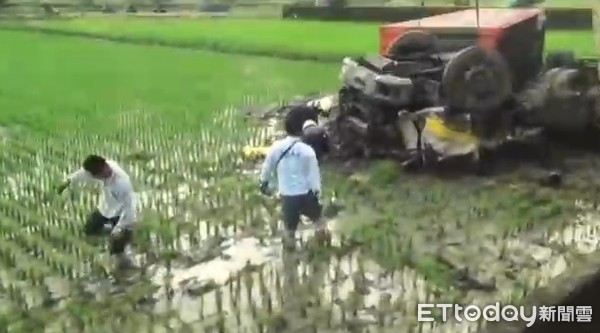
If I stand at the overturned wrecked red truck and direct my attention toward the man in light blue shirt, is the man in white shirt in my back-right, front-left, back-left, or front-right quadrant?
front-right

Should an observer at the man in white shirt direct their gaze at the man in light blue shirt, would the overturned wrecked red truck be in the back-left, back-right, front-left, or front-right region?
front-left

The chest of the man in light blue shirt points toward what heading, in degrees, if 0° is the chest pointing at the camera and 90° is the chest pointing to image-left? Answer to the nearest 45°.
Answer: approximately 180°

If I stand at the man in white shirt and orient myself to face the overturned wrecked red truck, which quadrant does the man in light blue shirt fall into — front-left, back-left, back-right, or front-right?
front-right

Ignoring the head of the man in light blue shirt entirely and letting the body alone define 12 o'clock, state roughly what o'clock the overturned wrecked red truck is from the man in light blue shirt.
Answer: The overturned wrecked red truck is roughly at 1 o'clock from the man in light blue shirt.

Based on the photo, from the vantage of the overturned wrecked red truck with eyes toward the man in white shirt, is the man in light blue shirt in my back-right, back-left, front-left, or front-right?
front-left

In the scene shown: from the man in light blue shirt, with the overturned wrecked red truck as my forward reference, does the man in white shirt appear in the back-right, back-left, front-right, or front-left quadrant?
back-left
